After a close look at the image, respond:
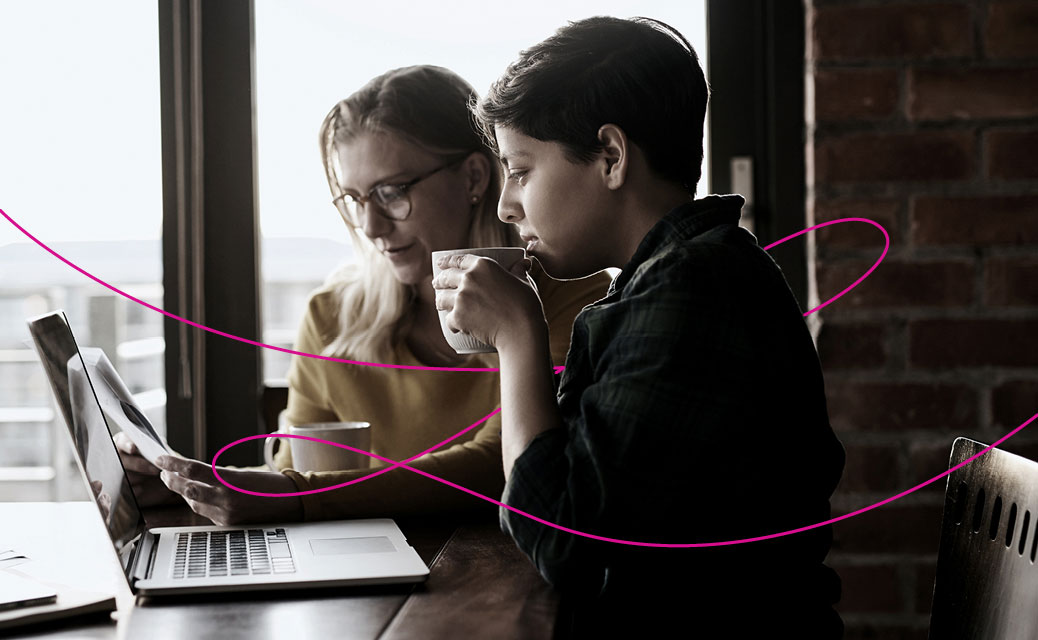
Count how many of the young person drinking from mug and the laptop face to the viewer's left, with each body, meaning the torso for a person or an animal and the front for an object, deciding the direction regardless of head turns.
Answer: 1

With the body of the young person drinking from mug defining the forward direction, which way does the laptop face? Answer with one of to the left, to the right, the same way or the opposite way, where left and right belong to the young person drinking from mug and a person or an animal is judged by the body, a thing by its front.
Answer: the opposite way

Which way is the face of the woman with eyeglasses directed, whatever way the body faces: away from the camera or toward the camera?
toward the camera

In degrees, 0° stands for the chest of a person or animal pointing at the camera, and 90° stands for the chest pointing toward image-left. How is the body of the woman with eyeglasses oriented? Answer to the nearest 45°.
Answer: approximately 45°

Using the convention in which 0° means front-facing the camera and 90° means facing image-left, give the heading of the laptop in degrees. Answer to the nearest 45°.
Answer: approximately 270°

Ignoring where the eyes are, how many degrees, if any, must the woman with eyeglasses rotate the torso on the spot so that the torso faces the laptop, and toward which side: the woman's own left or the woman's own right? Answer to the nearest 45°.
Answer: approximately 45° to the woman's own left

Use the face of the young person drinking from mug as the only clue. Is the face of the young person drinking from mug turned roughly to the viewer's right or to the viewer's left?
to the viewer's left

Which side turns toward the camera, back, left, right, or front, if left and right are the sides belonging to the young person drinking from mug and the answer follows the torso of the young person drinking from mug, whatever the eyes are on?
left

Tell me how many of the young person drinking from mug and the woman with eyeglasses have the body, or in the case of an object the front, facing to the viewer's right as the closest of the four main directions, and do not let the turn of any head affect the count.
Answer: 0

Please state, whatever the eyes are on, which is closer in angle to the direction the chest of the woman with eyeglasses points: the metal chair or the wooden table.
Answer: the wooden table

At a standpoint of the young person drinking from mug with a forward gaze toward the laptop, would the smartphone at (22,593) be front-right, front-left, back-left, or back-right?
front-left
